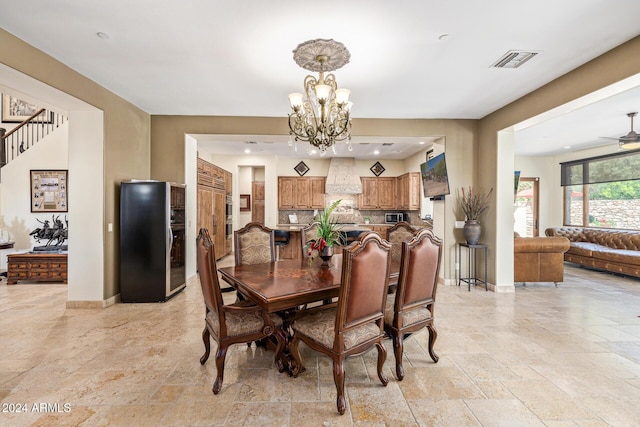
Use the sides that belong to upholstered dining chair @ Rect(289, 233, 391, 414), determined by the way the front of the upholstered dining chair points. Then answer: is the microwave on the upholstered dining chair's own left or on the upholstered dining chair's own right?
on the upholstered dining chair's own right

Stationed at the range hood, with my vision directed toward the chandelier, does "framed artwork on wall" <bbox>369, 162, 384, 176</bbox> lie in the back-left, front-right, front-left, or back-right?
back-left

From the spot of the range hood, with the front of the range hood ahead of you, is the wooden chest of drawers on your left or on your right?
on your right

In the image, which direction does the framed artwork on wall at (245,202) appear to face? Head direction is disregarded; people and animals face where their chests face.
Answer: toward the camera

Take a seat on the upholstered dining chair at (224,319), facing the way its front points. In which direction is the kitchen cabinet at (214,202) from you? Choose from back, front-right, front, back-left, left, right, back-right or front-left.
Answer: front-left

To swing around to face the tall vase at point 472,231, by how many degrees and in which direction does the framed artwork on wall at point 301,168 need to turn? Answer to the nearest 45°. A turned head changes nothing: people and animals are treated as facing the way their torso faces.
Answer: approximately 45° to its left

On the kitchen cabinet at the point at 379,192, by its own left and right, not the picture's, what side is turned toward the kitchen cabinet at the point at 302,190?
right

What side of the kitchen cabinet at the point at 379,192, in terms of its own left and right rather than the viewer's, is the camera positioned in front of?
front

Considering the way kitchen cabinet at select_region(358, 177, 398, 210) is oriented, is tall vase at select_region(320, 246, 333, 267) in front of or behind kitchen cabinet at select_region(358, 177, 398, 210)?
in front

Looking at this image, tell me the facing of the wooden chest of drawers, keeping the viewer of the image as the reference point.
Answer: facing the viewer

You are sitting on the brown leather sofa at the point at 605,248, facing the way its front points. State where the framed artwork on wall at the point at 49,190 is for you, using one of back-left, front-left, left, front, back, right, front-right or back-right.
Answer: front

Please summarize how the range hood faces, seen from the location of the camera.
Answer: facing the viewer

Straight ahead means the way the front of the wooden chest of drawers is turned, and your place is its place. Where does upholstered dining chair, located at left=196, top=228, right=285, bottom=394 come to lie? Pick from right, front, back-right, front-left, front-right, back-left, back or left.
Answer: front

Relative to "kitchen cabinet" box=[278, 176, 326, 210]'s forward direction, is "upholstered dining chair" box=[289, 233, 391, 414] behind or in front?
in front
